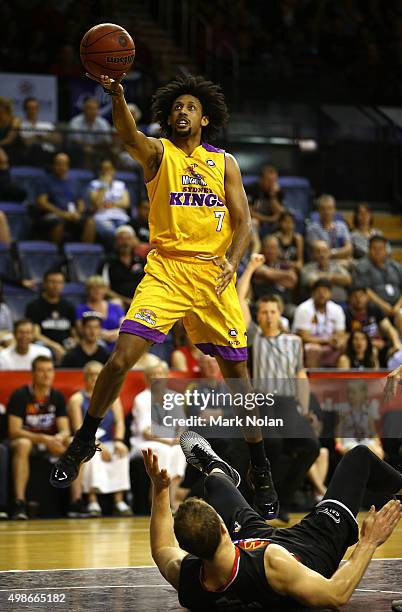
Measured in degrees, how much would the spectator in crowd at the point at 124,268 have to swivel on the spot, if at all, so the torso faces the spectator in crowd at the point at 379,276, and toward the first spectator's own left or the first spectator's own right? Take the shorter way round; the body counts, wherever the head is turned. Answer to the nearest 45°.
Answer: approximately 90° to the first spectator's own left

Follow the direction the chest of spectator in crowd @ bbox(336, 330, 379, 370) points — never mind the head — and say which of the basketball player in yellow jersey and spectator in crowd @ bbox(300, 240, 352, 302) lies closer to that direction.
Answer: the basketball player in yellow jersey

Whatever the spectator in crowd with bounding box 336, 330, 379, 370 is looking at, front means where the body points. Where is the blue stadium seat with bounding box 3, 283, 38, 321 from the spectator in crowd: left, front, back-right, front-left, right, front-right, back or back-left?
right

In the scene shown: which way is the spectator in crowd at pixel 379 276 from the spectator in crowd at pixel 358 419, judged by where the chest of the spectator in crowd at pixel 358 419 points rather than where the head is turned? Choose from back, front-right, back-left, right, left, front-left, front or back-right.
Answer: back

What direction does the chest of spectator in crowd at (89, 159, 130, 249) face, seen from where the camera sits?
toward the camera

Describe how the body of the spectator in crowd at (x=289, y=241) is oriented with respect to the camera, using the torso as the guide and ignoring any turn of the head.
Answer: toward the camera

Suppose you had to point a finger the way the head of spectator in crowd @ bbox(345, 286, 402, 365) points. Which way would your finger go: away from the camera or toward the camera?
toward the camera

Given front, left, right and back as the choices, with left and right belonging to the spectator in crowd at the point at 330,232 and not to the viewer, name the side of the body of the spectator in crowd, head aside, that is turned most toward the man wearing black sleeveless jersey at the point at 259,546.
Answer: front

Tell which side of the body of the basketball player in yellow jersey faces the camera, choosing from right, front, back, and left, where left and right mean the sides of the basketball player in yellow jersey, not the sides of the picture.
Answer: front

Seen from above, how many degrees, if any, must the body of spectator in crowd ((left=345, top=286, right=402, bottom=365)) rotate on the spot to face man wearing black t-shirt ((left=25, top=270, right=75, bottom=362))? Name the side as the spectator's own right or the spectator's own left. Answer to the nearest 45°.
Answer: approximately 90° to the spectator's own right

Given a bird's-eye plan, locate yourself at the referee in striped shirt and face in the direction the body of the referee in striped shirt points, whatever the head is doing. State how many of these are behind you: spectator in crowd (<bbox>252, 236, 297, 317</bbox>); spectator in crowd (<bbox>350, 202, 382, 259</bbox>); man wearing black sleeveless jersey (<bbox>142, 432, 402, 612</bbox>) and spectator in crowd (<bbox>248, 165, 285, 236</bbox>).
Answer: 3

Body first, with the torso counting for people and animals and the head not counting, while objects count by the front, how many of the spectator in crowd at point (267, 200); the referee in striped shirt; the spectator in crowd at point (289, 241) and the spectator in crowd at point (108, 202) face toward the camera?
4

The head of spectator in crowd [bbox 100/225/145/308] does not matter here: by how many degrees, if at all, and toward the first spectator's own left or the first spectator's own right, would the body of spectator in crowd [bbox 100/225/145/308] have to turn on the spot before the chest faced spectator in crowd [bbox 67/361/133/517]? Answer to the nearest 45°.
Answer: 0° — they already face them

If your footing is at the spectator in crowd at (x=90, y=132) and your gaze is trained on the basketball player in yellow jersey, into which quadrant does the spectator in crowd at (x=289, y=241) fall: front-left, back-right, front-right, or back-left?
front-left

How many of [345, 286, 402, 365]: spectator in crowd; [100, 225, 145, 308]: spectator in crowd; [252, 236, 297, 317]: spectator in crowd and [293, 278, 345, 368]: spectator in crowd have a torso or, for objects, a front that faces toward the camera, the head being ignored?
4

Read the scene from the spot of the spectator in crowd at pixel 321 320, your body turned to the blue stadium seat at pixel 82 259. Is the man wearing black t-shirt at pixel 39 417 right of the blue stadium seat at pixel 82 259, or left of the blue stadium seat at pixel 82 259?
left
